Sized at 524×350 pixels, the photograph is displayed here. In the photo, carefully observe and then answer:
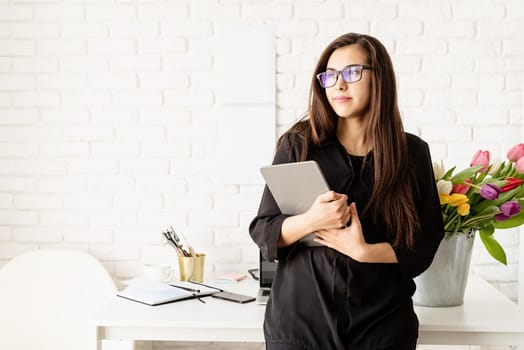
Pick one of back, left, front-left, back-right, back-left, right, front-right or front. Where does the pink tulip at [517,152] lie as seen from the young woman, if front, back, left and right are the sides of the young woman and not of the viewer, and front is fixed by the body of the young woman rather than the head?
back-left

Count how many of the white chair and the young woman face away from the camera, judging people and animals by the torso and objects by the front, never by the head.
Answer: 1

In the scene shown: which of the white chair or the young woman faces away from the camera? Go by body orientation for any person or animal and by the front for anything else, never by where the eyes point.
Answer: the white chair

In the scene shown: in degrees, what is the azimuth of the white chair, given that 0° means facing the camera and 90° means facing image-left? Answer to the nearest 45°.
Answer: approximately 180°

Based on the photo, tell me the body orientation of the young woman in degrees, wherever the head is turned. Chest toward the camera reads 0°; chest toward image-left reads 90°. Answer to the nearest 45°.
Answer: approximately 0°

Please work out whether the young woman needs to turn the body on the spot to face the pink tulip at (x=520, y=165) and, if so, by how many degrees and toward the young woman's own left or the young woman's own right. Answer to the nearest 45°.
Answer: approximately 135° to the young woman's own left

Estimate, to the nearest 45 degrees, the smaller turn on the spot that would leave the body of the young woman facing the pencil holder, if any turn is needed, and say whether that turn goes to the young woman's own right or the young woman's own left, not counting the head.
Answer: approximately 135° to the young woman's own right

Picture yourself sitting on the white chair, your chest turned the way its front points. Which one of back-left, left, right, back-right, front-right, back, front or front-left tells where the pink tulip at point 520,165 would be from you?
back-right

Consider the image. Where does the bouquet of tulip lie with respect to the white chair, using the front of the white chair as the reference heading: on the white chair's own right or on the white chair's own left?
on the white chair's own right

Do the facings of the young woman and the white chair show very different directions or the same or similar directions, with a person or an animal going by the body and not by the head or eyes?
very different directions
